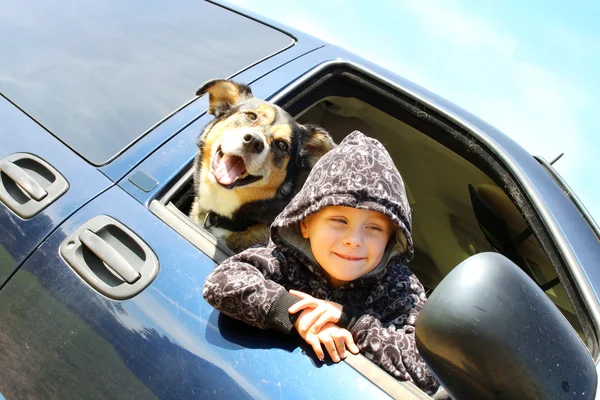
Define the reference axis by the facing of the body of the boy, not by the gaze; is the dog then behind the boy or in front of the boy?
behind

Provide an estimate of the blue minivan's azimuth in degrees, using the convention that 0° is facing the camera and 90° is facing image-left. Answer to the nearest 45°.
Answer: approximately 315°

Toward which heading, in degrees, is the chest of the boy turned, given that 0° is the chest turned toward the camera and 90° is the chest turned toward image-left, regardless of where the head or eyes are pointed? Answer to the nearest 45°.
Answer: approximately 0°

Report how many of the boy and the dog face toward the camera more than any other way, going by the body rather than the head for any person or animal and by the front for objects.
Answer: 2
